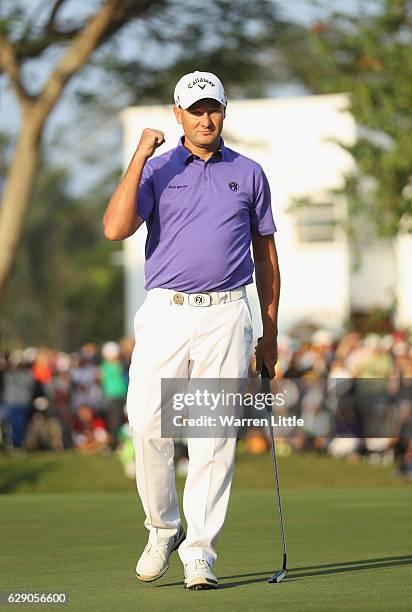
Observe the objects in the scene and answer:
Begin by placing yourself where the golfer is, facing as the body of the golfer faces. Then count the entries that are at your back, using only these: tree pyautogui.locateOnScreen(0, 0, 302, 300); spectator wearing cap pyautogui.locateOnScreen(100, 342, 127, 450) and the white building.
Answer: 3

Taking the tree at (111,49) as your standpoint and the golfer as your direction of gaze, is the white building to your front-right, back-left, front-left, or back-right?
back-left

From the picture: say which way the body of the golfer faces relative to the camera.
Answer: toward the camera

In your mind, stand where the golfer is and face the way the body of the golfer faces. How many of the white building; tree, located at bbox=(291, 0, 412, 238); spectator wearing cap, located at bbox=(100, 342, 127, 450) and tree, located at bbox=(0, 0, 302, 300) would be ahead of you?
0

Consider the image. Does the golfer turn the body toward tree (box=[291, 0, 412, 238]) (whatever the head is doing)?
no

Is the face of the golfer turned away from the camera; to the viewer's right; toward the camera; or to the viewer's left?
toward the camera

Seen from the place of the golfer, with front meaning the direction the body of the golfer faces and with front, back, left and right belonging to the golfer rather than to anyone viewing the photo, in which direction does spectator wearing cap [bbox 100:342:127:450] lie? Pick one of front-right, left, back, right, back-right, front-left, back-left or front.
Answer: back

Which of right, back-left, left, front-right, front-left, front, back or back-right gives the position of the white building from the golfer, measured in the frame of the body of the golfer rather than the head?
back

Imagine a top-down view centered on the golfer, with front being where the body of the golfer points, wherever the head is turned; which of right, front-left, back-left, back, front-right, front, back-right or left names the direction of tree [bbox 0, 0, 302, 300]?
back
